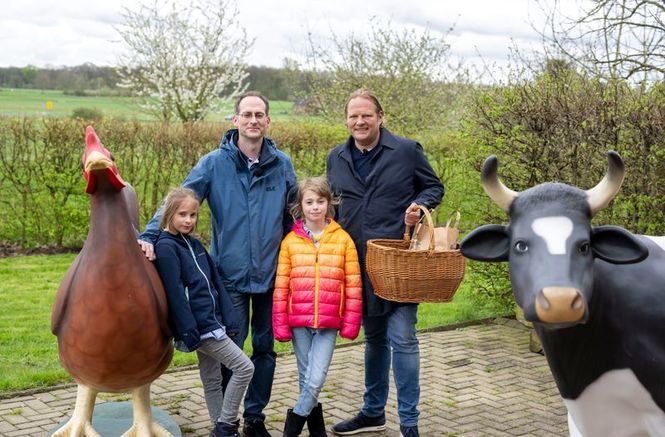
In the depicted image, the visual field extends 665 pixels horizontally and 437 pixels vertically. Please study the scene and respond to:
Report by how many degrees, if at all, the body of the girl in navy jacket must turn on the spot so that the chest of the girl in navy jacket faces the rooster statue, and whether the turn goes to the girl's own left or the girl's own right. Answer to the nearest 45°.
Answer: approximately 90° to the girl's own right

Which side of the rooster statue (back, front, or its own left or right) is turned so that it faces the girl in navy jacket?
left

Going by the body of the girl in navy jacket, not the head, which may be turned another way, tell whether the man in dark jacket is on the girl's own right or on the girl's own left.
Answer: on the girl's own left

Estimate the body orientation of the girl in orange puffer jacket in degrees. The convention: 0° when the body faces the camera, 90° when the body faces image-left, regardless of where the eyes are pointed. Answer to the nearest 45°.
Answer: approximately 0°

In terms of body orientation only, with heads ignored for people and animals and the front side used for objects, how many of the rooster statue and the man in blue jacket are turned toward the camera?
2

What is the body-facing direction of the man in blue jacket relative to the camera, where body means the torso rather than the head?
toward the camera

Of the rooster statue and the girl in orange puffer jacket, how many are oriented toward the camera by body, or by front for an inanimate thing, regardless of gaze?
2

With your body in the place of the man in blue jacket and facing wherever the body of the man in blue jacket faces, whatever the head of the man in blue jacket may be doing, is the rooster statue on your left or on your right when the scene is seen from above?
on your right

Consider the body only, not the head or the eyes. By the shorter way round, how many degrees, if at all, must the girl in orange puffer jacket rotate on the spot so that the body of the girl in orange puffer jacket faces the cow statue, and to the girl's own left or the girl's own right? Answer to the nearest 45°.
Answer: approximately 45° to the girl's own left
